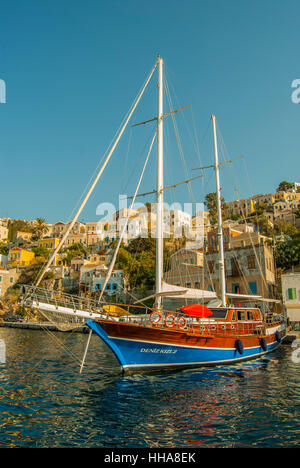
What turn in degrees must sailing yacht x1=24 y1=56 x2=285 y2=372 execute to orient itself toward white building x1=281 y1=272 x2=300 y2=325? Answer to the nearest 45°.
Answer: approximately 180°

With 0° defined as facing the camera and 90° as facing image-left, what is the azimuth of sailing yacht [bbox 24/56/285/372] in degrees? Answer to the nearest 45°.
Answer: approximately 45°

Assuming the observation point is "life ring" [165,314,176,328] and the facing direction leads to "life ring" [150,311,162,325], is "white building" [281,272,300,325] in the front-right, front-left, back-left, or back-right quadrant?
back-right
